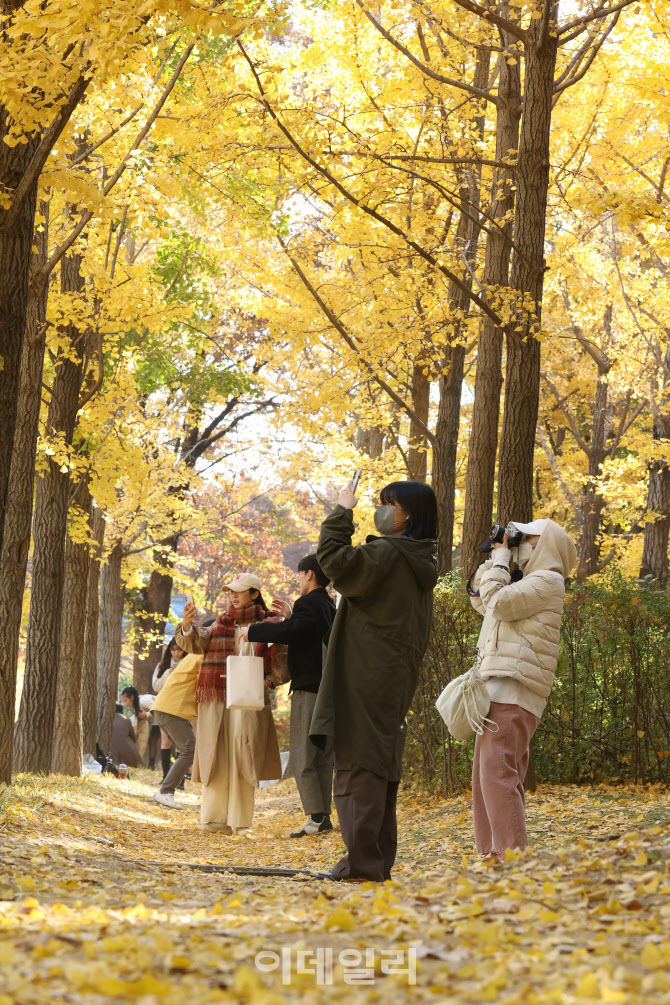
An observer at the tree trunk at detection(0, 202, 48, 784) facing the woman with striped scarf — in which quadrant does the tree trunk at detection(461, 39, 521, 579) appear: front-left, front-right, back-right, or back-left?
front-left

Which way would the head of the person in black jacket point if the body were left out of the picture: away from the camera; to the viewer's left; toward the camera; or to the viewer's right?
to the viewer's left

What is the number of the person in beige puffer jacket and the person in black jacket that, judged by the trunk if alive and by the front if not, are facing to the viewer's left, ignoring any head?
2

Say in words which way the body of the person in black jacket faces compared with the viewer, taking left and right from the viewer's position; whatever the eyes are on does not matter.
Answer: facing to the left of the viewer

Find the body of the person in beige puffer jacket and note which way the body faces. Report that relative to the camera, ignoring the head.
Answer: to the viewer's left

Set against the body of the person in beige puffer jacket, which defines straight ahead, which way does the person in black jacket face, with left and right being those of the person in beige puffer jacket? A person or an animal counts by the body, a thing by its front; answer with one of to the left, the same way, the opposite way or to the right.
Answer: the same way

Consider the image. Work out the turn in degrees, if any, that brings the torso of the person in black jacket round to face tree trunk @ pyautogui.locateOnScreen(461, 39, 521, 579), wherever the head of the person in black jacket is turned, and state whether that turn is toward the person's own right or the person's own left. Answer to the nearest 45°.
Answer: approximately 135° to the person's own right

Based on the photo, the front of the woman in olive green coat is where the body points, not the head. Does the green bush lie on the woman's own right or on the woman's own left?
on the woman's own right

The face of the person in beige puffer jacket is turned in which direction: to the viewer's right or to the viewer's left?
to the viewer's left
